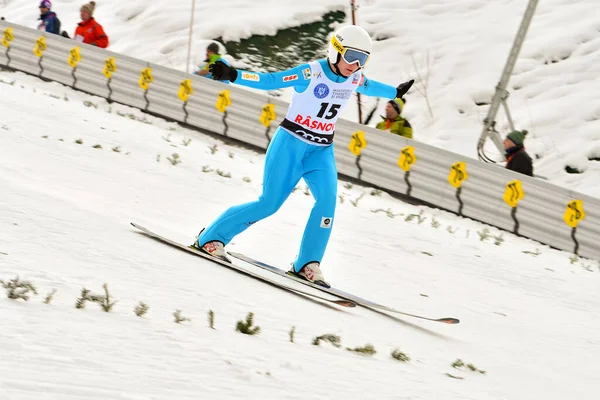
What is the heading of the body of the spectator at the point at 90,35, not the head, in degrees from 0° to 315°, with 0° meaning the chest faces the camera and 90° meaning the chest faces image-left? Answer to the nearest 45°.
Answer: approximately 45°

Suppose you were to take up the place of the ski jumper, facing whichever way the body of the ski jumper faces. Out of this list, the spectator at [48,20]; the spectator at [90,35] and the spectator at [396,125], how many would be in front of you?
0

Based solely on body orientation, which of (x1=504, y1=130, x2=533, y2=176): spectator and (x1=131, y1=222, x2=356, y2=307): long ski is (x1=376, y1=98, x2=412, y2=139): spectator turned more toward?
the long ski

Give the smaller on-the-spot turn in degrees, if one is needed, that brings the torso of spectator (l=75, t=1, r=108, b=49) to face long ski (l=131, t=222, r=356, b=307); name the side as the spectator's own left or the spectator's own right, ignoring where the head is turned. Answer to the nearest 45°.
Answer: approximately 45° to the spectator's own left

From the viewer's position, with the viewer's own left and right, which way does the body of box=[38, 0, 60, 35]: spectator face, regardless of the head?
facing the viewer and to the left of the viewer

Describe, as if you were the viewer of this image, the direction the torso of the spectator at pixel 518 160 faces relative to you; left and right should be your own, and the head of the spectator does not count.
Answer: facing to the left of the viewer

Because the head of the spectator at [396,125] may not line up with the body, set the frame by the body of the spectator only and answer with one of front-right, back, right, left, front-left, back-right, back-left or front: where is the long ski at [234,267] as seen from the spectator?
front-left

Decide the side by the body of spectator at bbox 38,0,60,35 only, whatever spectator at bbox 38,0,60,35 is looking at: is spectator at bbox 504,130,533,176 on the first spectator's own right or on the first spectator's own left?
on the first spectator's own left

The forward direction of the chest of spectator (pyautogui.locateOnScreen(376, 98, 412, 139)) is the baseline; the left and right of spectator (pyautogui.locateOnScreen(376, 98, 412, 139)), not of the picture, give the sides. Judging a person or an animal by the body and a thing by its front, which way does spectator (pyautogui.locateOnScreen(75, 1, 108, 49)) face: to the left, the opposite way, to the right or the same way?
the same way

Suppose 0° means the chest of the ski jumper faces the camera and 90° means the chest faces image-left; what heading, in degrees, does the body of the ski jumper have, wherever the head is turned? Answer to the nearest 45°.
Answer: approximately 315°

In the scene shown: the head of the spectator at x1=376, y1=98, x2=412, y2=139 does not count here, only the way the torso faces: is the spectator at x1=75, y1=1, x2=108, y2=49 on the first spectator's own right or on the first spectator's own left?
on the first spectator's own right

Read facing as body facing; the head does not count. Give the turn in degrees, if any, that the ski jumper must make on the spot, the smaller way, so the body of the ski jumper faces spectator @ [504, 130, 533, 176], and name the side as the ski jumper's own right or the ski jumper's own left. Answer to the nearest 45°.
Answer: approximately 90° to the ski jumper's own left

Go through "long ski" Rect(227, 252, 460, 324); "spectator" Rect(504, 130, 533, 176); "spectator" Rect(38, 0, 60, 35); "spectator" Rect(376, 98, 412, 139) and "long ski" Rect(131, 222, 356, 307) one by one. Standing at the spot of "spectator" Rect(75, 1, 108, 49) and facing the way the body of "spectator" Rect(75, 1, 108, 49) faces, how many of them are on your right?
1

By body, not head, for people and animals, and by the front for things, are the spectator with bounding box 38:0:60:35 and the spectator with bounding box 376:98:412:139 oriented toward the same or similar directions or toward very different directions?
same or similar directions

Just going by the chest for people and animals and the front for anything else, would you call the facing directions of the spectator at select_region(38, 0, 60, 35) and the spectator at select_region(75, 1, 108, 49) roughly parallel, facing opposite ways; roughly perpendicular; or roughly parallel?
roughly parallel
